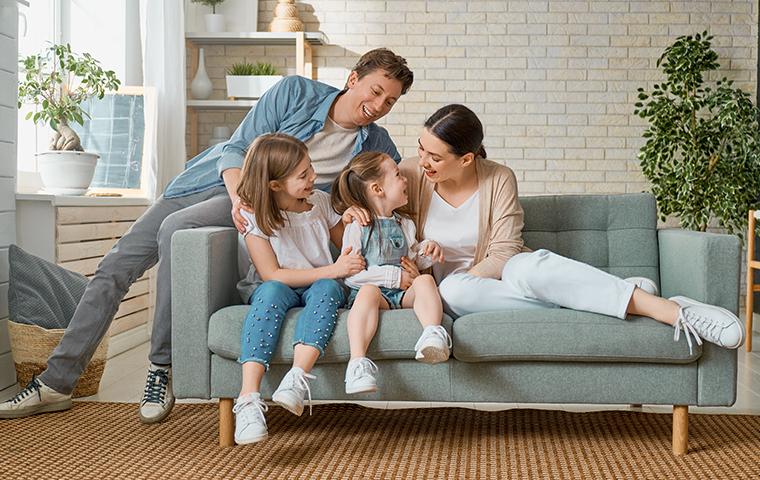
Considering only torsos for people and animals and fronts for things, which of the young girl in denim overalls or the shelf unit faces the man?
the shelf unit

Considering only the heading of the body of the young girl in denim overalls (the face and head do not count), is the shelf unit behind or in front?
behind

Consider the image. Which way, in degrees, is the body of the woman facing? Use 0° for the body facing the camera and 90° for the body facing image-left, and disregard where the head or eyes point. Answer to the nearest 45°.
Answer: approximately 45°

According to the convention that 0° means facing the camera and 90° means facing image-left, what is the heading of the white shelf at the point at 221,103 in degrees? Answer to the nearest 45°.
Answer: approximately 0°

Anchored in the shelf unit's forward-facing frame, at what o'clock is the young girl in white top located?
The young girl in white top is roughly at 12 o'clock from the shelf unit.

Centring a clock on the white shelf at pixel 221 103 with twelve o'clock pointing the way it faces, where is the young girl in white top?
The young girl in white top is roughly at 12 o'clock from the white shelf.
